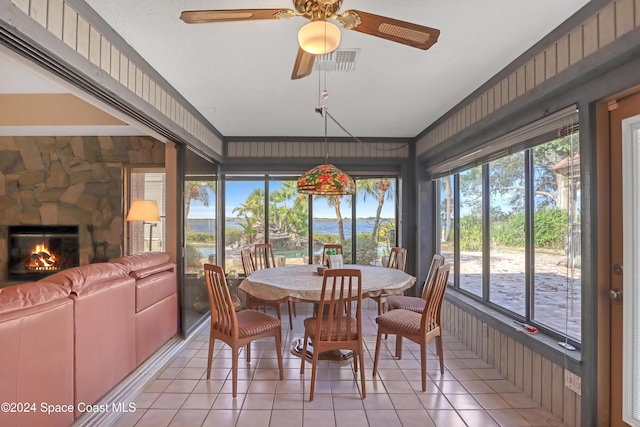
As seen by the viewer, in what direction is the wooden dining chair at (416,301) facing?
to the viewer's left

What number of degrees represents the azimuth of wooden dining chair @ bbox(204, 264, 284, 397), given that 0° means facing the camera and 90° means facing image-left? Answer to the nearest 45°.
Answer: approximately 225°

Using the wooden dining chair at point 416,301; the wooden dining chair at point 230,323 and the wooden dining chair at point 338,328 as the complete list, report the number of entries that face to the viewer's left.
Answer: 1

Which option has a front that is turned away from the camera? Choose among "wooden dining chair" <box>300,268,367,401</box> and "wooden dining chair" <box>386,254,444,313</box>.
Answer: "wooden dining chair" <box>300,268,367,401</box>

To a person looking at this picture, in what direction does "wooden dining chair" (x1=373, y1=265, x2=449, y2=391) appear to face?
facing away from the viewer and to the left of the viewer

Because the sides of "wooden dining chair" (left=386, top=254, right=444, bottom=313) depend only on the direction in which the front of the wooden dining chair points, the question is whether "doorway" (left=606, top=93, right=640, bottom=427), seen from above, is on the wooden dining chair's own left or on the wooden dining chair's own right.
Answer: on the wooden dining chair's own left

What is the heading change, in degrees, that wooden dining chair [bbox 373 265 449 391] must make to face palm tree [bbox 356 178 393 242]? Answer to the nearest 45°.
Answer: approximately 45° to its right

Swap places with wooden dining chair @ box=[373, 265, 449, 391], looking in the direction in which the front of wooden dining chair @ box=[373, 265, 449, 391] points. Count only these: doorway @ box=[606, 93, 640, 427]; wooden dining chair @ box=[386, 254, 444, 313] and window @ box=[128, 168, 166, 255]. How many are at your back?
1

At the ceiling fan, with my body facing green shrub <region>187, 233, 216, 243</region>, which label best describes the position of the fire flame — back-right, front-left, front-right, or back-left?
front-left
